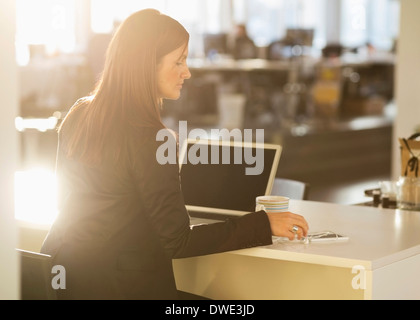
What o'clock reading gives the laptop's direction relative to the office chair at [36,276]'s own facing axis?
The laptop is roughly at 12 o'clock from the office chair.

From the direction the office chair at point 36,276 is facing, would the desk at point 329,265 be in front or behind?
in front

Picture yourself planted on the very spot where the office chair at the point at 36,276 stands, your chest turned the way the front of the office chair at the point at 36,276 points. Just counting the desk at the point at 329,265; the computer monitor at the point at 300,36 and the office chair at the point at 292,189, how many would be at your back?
0

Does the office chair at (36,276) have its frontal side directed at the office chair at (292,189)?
yes

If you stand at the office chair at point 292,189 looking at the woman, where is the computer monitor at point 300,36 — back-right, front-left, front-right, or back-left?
back-right

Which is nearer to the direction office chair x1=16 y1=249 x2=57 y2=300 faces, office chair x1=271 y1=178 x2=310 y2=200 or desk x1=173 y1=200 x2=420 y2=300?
the office chair

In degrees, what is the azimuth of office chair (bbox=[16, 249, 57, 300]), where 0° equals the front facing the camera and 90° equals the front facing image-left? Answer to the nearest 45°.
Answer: approximately 225°

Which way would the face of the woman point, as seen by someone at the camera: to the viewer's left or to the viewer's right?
to the viewer's right

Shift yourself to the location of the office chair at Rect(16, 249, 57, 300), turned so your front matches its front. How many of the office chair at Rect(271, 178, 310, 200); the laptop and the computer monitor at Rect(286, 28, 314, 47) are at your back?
0

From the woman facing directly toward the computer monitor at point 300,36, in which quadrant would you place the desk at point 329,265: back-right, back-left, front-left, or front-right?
front-right
